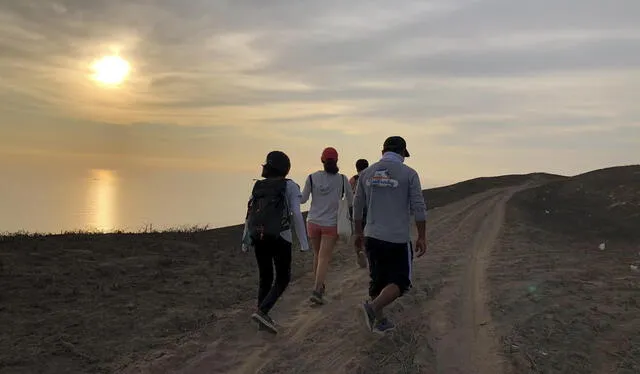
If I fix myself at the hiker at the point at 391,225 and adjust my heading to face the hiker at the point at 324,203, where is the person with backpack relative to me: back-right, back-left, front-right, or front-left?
front-left

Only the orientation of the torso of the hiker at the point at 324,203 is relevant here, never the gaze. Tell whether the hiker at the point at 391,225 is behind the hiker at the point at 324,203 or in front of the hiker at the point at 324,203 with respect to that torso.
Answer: behind

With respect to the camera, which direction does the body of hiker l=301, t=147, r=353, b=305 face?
away from the camera

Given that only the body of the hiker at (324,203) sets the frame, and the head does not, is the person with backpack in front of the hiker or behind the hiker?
behind
